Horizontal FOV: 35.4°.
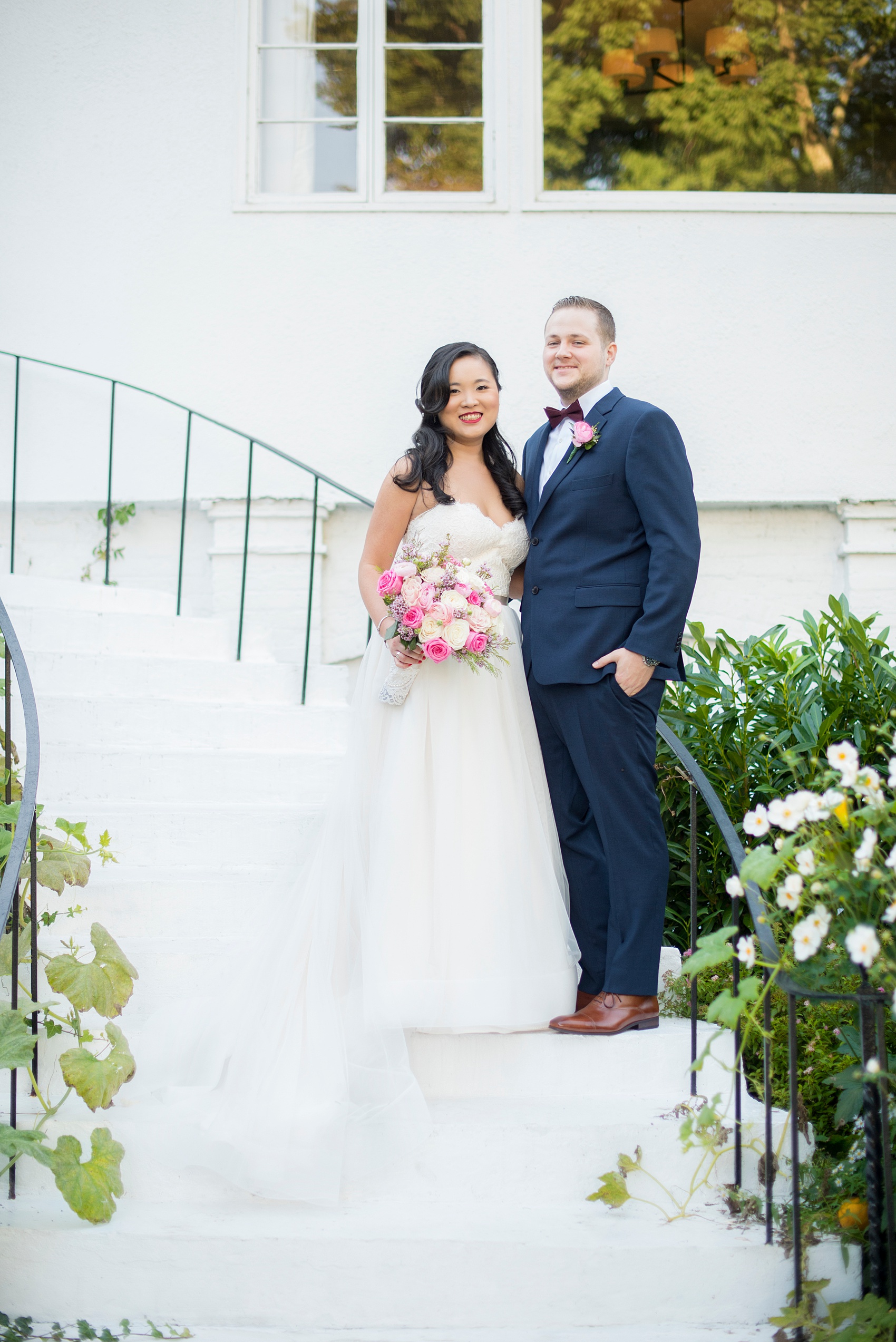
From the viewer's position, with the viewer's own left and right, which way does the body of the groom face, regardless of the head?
facing the viewer and to the left of the viewer

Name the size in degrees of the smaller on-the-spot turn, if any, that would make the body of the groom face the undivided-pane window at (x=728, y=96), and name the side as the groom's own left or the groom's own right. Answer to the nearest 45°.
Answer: approximately 135° to the groom's own right

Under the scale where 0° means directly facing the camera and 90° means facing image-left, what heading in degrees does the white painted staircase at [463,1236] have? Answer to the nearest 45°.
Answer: approximately 0°

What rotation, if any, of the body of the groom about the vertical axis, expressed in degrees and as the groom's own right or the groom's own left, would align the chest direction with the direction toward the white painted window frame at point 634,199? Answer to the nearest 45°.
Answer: approximately 135° to the groom's own right
